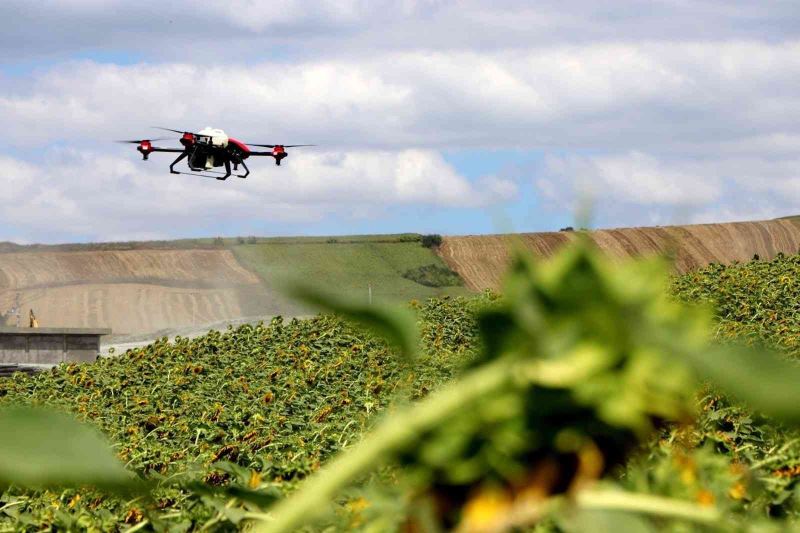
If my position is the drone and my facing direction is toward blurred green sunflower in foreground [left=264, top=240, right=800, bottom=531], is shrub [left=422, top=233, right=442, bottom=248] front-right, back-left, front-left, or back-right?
back-left

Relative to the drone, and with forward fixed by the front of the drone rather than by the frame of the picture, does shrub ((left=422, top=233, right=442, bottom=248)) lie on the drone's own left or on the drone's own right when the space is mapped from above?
on the drone's own left

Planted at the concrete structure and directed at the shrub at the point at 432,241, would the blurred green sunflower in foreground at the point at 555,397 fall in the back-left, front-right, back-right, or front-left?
back-right

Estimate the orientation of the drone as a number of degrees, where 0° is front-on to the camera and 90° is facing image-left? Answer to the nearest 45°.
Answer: approximately 315°
